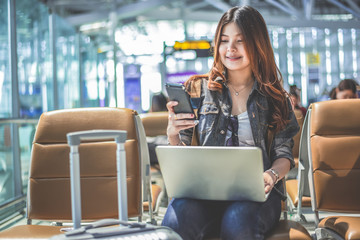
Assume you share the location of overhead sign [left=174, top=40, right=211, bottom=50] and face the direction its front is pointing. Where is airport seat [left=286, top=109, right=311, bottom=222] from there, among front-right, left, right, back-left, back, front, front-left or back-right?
front

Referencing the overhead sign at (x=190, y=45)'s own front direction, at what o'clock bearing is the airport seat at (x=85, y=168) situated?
The airport seat is roughly at 12 o'clock from the overhead sign.

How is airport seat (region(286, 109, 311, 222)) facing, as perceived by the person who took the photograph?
facing the viewer and to the left of the viewer

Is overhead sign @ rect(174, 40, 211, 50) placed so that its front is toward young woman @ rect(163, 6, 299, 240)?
yes

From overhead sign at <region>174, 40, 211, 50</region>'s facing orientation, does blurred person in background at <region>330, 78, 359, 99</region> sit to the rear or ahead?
ahead

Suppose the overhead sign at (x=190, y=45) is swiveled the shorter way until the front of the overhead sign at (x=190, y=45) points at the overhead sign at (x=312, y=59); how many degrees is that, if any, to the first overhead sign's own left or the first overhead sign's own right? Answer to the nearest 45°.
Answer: approximately 135° to the first overhead sign's own left

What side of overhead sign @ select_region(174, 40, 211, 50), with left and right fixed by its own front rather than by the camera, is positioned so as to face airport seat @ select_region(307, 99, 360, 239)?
front

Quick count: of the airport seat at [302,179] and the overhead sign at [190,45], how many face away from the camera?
0

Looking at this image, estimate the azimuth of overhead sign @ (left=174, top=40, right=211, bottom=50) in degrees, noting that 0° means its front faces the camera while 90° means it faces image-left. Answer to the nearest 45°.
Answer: approximately 0°

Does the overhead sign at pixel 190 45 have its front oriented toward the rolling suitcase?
yes
